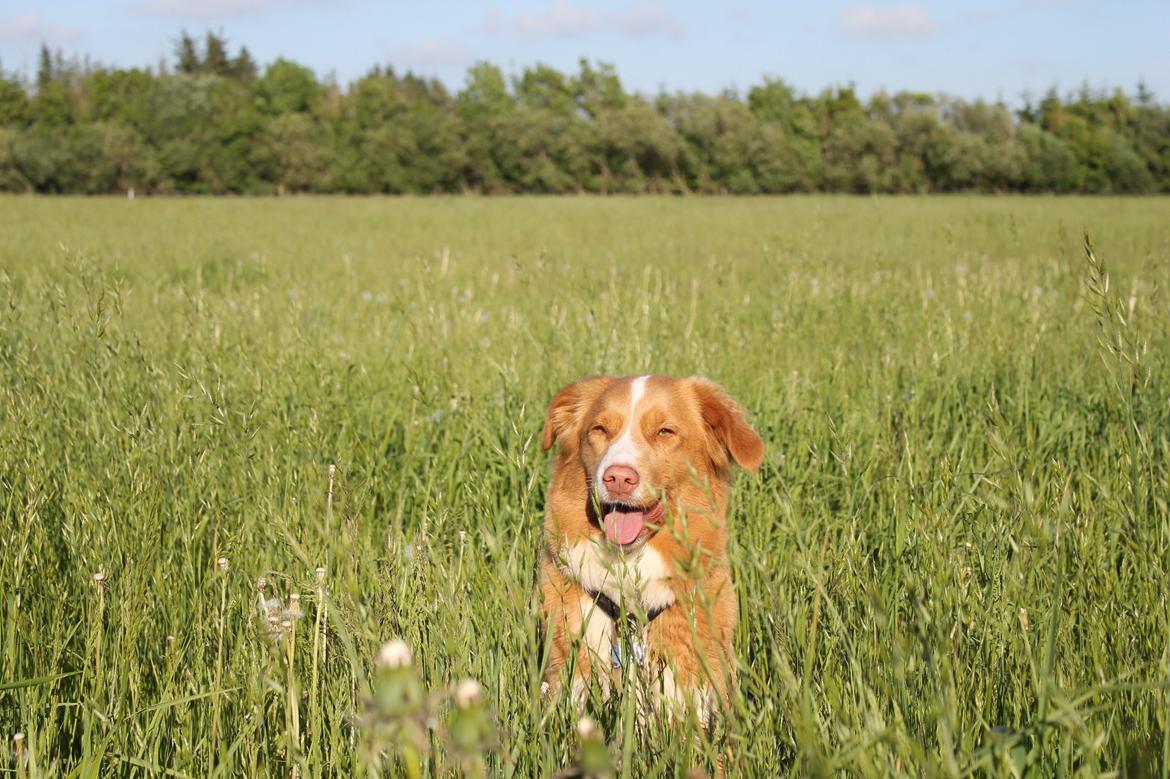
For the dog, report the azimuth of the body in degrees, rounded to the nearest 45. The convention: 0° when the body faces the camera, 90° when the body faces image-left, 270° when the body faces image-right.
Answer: approximately 0°
